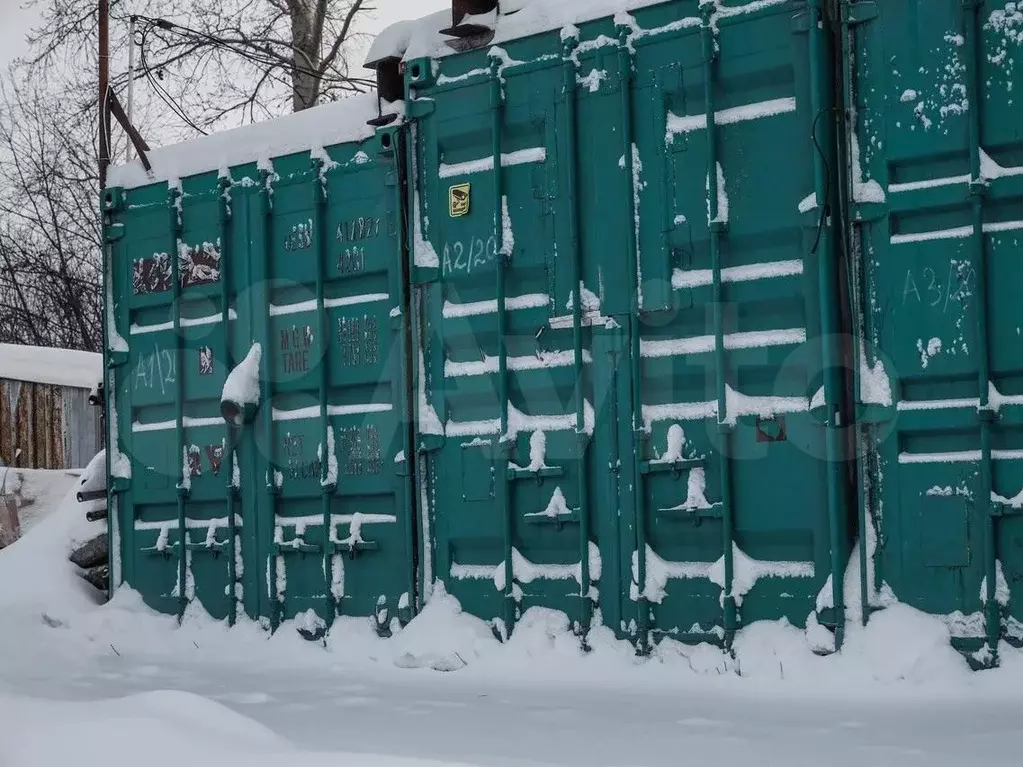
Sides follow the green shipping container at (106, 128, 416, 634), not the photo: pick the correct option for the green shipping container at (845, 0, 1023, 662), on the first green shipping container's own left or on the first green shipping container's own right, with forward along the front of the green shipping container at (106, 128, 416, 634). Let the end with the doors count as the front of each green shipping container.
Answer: on the first green shipping container's own left

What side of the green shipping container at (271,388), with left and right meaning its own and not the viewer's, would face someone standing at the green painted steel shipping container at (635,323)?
left

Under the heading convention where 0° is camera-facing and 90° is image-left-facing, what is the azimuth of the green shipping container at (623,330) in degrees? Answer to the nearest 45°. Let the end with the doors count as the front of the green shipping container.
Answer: approximately 45°
